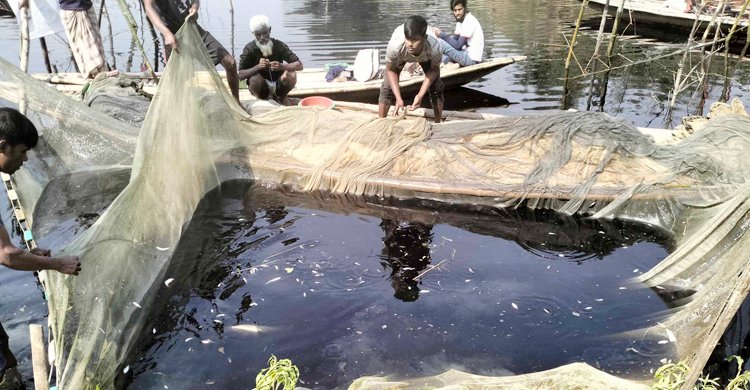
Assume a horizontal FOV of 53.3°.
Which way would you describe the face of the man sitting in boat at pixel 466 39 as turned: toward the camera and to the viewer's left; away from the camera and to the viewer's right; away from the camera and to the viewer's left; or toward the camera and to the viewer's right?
toward the camera and to the viewer's left

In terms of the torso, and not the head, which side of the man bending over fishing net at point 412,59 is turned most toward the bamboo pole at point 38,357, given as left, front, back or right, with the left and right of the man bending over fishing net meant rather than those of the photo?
front

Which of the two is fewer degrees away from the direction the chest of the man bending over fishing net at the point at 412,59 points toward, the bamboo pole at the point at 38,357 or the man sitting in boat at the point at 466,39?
the bamboo pole

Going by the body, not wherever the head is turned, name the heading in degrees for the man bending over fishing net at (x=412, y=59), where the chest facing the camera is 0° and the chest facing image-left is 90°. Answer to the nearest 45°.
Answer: approximately 0°

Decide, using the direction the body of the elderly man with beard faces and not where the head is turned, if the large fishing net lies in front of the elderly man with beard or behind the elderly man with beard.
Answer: in front

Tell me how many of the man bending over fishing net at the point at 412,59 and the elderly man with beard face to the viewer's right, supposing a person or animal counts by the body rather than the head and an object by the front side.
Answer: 0

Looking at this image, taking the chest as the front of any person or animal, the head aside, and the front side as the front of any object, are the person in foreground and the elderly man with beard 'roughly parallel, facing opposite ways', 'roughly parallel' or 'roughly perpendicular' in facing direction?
roughly perpendicular

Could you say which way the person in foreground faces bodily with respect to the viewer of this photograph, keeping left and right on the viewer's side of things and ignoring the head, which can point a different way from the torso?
facing to the right of the viewer

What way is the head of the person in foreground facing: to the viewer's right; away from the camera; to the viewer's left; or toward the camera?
to the viewer's right

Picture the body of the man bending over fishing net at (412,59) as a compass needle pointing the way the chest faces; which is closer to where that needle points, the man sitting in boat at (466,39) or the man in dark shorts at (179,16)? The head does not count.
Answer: the man in dark shorts

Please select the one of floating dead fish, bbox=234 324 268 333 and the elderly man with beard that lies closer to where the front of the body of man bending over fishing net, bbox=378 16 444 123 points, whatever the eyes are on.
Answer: the floating dead fish

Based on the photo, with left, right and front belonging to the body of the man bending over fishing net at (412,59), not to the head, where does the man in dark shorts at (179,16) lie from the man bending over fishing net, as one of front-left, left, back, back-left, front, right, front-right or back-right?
right
